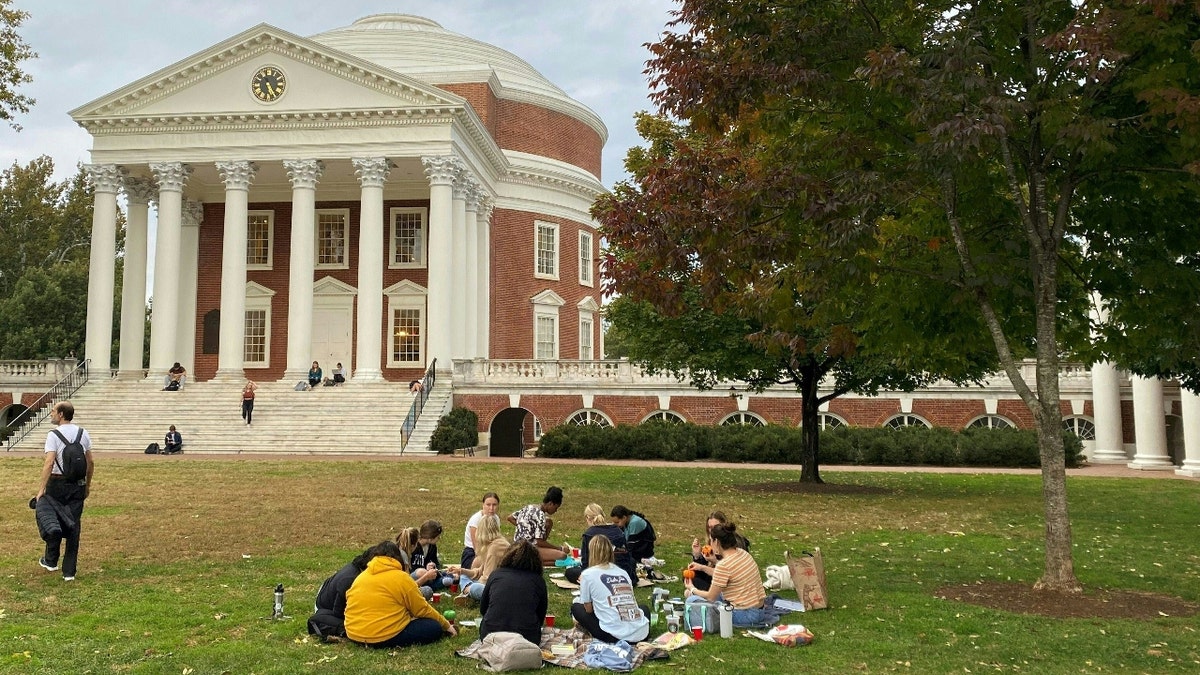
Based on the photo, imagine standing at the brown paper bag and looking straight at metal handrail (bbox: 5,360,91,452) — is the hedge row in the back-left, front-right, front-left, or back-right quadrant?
front-right

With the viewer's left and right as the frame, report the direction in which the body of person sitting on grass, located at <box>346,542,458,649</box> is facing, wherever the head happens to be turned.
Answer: facing away from the viewer and to the right of the viewer

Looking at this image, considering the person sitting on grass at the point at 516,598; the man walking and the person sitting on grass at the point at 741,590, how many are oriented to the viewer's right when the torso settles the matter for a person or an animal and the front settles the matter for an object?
0

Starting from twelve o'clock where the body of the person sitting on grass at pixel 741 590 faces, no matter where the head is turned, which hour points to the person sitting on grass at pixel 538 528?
the person sitting on grass at pixel 538 528 is roughly at 12 o'clock from the person sitting on grass at pixel 741 590.

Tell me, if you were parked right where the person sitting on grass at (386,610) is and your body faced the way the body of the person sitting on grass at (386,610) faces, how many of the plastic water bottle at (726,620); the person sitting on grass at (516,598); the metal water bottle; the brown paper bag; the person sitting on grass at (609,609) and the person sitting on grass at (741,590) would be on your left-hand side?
1

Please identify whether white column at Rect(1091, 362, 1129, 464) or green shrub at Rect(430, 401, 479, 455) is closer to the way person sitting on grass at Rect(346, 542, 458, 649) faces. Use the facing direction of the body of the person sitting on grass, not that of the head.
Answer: the white column

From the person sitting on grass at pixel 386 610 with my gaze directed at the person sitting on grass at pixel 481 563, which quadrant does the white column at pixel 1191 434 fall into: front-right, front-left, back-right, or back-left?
front-right

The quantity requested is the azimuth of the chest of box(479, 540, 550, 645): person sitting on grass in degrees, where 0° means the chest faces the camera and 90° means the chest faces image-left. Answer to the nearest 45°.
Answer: approximately 180°

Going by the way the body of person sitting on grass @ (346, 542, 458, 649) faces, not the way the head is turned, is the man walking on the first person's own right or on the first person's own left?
on the first person's own left

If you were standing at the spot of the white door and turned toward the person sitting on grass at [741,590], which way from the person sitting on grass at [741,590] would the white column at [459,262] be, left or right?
left

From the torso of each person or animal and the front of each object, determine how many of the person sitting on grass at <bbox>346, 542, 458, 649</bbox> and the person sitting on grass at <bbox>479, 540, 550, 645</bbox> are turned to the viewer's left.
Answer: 0

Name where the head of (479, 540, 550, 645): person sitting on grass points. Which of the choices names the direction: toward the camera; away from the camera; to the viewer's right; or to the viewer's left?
away from the camera

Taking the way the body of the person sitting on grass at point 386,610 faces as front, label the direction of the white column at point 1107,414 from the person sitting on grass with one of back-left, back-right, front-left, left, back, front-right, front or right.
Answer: front

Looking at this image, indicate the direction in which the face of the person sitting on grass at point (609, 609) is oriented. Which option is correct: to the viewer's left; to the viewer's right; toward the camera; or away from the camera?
away from the camera

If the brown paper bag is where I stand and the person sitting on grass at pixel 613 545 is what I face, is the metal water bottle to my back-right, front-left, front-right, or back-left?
front-left
